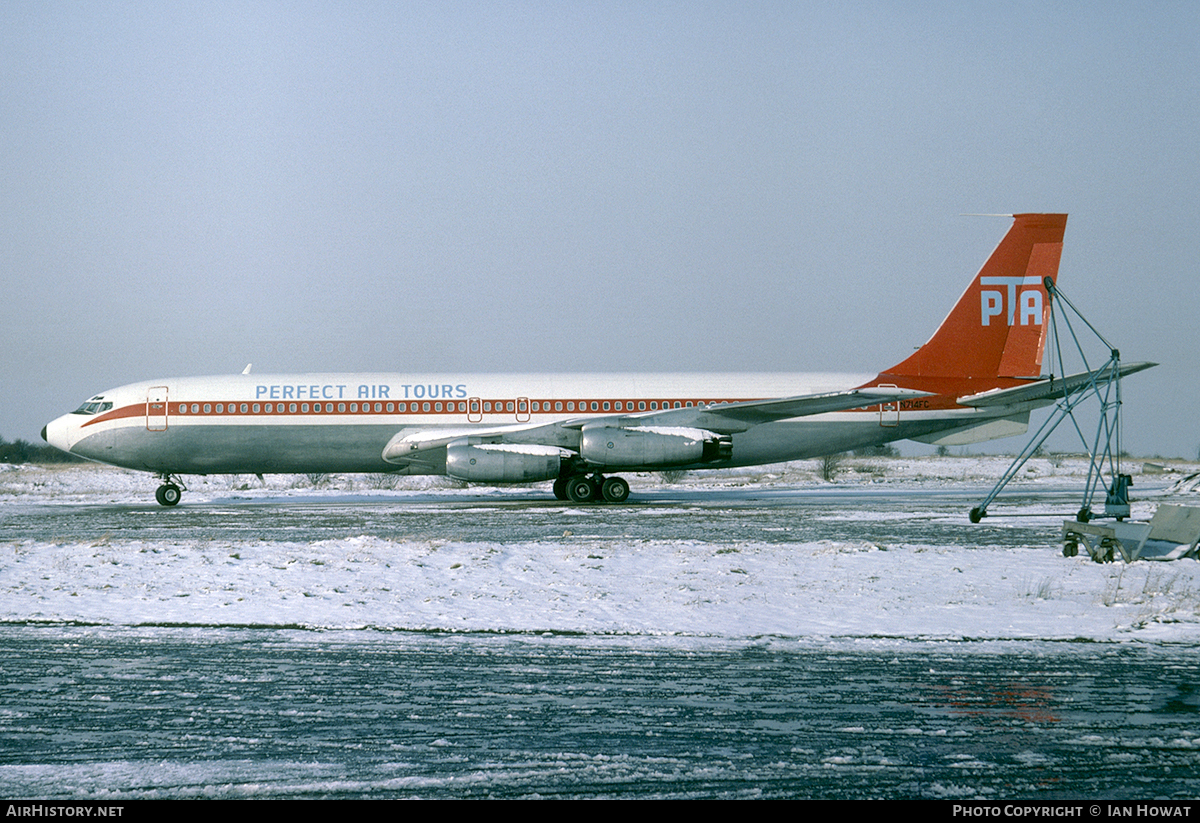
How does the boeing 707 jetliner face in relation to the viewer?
to the viewer's left
